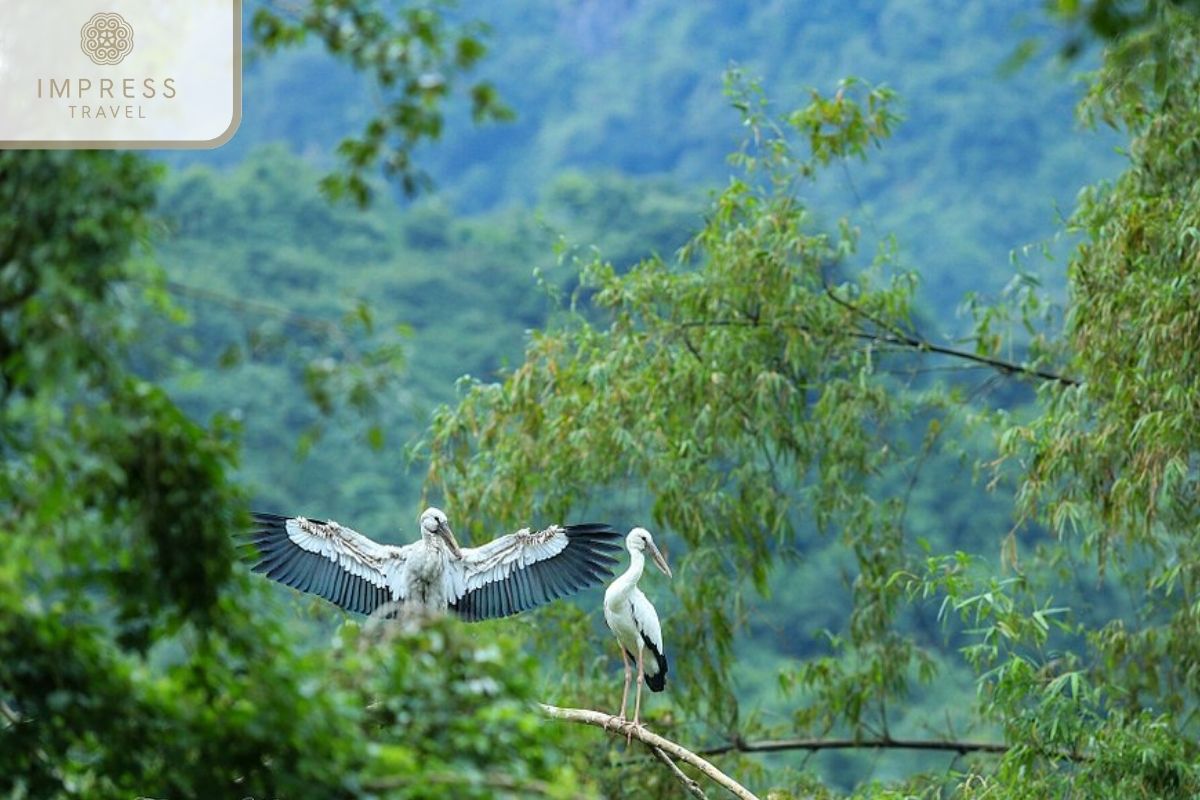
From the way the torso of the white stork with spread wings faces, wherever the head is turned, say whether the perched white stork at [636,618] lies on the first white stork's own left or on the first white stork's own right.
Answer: on the first white stork's own left

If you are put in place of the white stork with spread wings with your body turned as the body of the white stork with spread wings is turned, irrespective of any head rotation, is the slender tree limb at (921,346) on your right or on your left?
on your left

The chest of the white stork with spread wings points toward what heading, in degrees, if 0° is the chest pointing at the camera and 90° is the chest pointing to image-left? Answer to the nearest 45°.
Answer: approximately 0°
